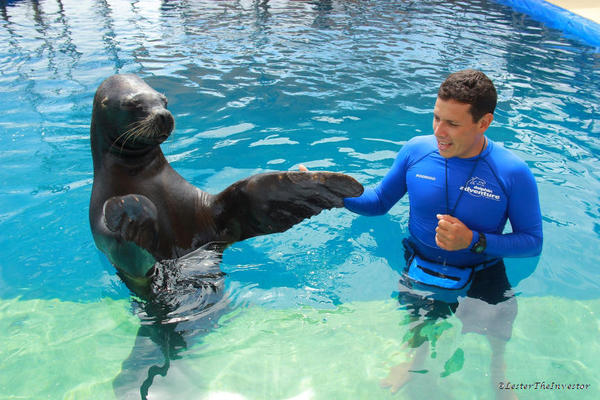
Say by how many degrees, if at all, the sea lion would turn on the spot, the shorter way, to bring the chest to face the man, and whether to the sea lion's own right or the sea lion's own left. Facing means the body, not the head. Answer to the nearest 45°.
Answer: approximately 45° to the sea lion's own left

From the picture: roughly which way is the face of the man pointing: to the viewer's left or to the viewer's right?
to the viewer's left

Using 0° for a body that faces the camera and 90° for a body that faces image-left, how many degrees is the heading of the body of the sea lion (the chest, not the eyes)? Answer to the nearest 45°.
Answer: approximately 315°

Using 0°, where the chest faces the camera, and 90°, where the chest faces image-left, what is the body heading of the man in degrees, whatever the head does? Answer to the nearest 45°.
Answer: approximately 45°
